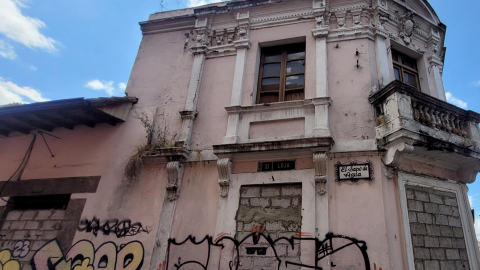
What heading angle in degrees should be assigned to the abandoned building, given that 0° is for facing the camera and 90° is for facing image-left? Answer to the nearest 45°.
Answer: approximately 0°
